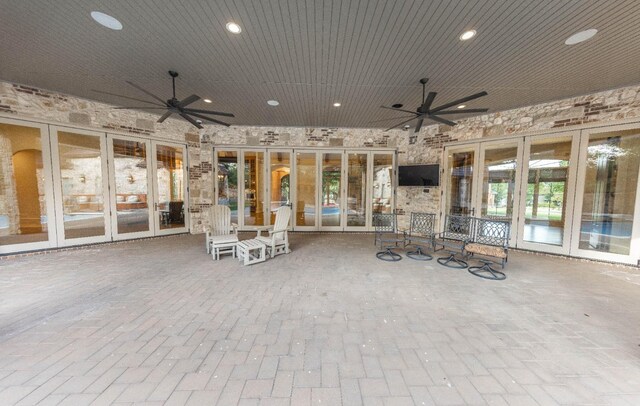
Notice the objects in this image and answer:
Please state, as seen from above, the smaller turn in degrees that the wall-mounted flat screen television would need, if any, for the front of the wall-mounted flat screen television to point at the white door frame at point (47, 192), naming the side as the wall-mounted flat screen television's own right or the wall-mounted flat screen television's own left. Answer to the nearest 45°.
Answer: approximately 45° to the wall-mounted flat screen television's own right

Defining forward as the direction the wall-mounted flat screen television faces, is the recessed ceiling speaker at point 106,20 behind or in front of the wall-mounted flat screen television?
in front

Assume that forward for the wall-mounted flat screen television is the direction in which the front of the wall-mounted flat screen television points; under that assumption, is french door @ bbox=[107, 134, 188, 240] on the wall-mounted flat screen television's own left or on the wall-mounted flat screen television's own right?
on the wall-mounted flat screen television's own right

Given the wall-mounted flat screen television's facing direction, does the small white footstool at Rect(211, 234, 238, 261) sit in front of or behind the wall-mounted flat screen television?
in front

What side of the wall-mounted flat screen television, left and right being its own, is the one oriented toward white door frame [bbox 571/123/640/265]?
left

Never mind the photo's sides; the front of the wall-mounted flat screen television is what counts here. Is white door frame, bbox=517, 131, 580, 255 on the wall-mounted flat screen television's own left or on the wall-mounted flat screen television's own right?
on the wall-mounted flat screen television's own left

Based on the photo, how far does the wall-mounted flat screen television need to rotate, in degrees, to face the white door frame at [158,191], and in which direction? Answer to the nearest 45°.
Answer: approximately 45° to its right

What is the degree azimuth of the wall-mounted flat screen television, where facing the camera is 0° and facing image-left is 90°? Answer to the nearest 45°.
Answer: approximately 0°

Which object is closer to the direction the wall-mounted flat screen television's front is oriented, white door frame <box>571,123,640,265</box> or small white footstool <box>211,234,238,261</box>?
the small white footstool

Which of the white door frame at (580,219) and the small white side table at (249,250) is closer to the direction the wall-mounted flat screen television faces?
the small white side table

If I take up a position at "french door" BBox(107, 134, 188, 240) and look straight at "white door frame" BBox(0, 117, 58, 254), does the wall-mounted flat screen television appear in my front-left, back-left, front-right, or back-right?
back-left
